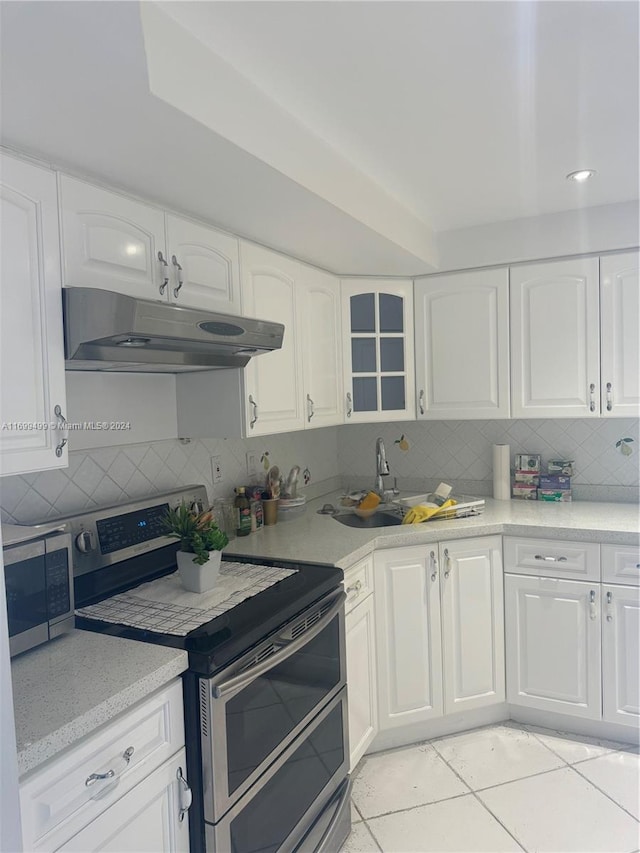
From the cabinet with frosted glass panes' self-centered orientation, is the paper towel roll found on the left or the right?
on its left

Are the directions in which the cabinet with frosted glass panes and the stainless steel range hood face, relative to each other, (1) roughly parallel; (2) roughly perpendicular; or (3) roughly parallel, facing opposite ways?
roughly perpendicular

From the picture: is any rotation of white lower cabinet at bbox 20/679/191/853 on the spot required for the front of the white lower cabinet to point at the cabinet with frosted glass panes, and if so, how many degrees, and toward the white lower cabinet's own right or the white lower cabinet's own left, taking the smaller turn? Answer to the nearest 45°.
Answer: approximately 90° to the white lower cabinet's own left

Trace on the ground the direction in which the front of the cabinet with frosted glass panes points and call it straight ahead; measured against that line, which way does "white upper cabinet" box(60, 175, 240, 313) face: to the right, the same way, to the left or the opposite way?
to the left

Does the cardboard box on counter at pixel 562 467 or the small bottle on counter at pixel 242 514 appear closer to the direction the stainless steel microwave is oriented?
the cardboard box on counter

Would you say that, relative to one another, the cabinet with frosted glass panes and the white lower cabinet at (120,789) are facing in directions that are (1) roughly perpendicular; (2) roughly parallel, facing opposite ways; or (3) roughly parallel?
roughly perpendicular

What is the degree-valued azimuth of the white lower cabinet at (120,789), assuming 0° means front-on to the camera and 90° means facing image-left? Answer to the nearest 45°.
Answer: approximately 315°

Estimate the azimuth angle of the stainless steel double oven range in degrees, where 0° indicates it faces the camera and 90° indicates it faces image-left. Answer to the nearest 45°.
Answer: approximately 315°
